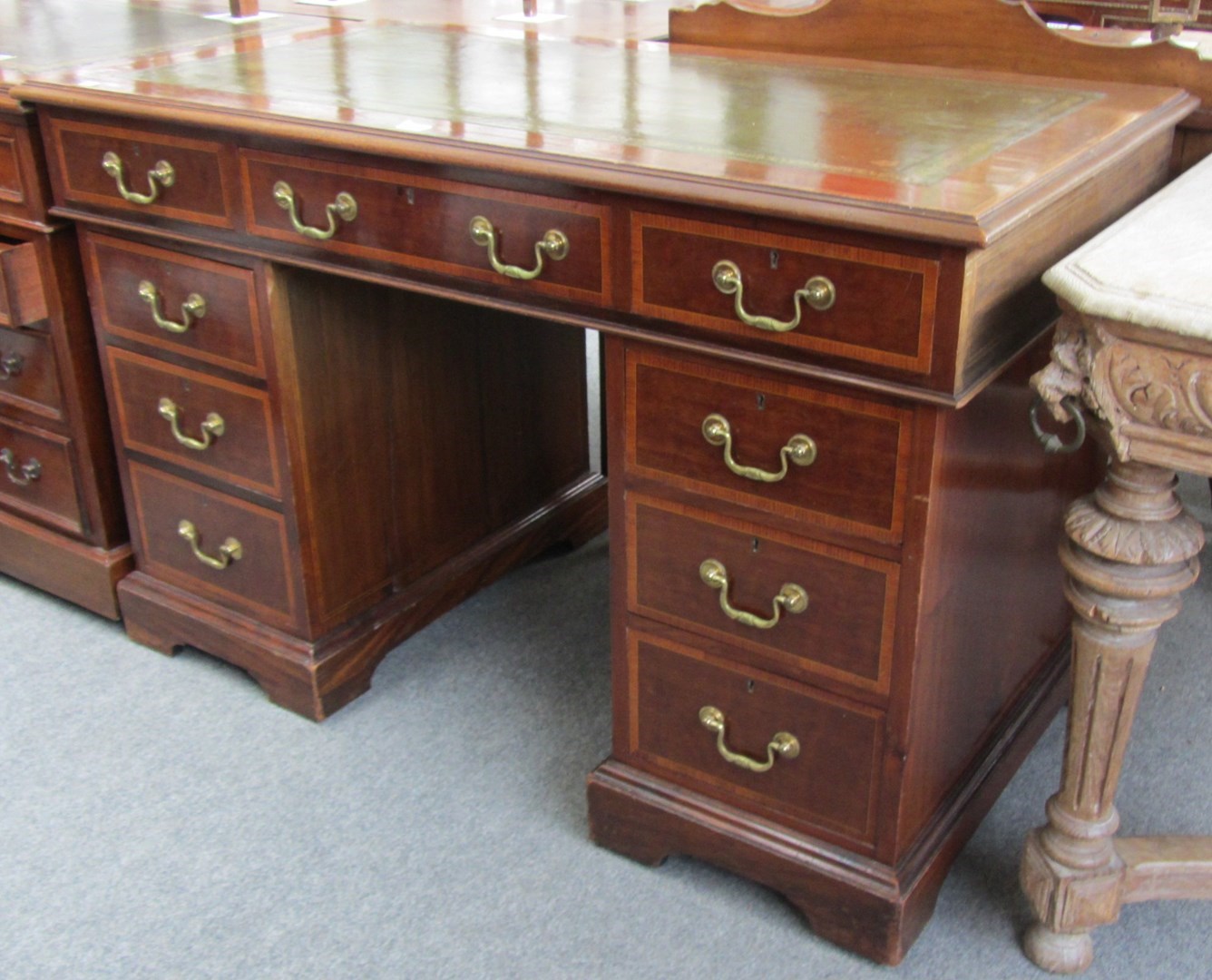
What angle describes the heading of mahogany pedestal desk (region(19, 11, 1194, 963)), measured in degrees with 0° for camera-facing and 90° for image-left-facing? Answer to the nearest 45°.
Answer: approximately 45°
